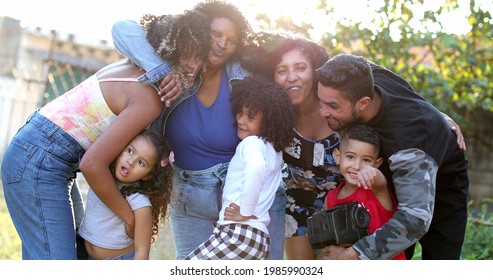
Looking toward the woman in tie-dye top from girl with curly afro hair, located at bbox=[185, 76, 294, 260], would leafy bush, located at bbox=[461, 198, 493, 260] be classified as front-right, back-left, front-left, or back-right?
back-right

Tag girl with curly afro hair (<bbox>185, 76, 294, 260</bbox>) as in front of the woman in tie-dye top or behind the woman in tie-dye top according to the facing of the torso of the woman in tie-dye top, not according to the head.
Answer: in front

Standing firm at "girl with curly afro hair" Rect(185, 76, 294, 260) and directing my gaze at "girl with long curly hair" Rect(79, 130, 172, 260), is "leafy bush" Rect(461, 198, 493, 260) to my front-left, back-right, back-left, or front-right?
back-right

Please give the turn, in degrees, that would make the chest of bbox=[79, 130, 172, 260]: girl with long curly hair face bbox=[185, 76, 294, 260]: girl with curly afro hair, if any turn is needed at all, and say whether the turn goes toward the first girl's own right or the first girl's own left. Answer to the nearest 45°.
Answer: approximately 135° to the first girl's own left

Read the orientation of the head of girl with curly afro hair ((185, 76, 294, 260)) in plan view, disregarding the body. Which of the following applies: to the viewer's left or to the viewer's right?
to the viewer's left

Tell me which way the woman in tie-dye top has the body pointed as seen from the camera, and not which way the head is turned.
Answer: to the viewer's right

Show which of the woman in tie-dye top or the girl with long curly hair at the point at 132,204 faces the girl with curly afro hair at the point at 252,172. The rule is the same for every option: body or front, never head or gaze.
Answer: the woman in tie-dye top

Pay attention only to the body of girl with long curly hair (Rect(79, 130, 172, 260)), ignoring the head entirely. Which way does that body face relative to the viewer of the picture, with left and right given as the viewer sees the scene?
facing the viewer and to the left of the viewer
